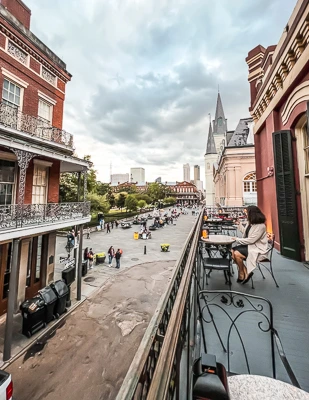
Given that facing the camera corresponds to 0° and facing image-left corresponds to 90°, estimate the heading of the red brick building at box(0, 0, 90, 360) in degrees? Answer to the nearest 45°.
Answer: approximately 315°

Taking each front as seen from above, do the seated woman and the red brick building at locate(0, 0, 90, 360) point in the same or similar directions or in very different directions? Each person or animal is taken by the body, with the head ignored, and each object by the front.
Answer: very different directions

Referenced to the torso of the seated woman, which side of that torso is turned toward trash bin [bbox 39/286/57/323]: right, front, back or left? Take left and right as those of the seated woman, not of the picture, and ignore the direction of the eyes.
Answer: front

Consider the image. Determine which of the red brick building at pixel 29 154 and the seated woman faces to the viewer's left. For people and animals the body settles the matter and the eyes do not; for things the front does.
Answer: the seated woman

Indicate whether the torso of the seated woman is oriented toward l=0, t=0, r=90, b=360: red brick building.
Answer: yes

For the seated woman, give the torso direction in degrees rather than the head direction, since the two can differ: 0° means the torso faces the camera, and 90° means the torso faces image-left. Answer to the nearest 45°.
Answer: approximately 90°

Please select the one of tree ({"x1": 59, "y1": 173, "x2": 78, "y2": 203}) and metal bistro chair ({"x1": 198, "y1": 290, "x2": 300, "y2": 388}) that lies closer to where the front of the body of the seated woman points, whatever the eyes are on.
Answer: the tree

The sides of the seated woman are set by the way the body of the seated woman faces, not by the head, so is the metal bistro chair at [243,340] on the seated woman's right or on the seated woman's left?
on the seated woman's left

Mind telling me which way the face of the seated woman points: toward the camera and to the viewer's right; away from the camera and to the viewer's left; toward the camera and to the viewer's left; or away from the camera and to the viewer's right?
away from the camera and to the viewer's left

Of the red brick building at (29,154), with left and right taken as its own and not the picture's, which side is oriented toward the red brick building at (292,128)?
front

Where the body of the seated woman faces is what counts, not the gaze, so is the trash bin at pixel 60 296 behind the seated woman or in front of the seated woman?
in front

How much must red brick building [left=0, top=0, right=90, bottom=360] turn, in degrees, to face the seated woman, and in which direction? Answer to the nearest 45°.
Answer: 0° — it already faces them

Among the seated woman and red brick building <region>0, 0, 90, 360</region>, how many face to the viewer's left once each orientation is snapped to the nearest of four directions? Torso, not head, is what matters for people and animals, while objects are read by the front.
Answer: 1

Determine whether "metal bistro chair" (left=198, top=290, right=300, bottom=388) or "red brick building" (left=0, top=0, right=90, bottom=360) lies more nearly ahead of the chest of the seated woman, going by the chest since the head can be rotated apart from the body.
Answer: the red brick building
